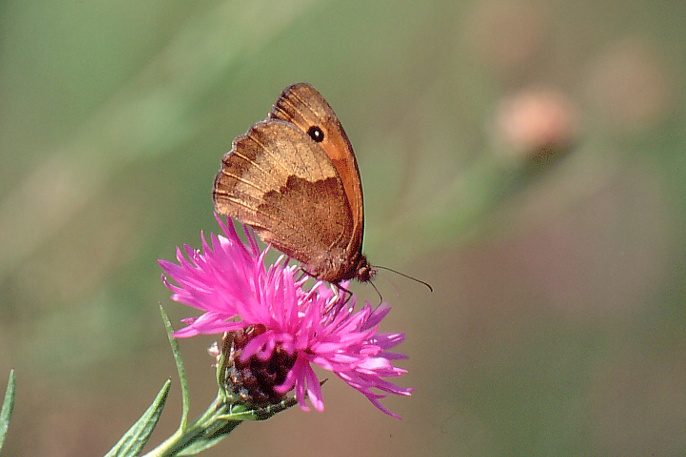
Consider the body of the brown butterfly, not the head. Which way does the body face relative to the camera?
to the viewer's right

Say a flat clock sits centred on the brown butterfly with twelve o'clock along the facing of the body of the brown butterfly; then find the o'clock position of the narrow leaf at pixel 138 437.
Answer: The narrow leaf is roughly at 5 o'clock from the brown butterfly.
